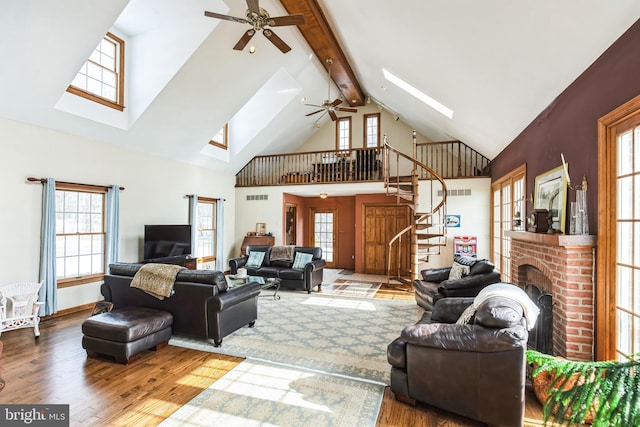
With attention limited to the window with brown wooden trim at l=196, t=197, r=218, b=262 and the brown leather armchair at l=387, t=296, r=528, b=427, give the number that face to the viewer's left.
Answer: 1

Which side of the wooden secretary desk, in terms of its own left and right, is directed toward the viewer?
front

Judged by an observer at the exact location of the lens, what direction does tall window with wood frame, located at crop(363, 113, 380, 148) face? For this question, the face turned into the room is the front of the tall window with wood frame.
facing the viewer

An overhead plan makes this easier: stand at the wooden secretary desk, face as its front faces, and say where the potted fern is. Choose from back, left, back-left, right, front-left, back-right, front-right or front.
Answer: front

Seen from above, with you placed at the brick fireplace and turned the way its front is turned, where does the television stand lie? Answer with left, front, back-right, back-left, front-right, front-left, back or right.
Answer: front-right

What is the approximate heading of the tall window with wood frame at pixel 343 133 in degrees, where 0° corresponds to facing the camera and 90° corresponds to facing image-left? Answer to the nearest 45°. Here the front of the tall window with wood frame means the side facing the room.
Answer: approximately 0°

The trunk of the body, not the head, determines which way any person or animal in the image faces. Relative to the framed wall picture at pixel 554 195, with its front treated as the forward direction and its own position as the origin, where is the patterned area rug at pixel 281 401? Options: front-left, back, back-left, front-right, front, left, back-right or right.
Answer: front

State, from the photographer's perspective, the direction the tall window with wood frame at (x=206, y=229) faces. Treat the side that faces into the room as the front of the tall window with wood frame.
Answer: facing the viewer and to the right of the viewer

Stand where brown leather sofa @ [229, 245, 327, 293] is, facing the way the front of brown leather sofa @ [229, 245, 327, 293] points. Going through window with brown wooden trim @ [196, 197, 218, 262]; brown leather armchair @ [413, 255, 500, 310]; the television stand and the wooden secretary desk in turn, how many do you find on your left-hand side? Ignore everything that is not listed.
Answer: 1

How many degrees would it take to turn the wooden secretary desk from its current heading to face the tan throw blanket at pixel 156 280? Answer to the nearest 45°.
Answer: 0° — it already faces it

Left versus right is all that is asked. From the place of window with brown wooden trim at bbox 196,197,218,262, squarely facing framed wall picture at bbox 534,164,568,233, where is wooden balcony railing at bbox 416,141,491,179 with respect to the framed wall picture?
left

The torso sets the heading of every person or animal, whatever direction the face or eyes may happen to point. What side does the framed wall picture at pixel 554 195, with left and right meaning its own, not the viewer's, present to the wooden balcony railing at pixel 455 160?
right

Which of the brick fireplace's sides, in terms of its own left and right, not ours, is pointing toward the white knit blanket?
front

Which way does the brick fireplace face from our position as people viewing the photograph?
facing the viewer and to the left of the viewer

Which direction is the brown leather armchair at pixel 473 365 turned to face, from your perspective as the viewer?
facing to the left of the viewer

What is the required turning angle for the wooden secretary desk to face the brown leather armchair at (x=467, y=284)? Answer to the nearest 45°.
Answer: approximately 45° to its left
